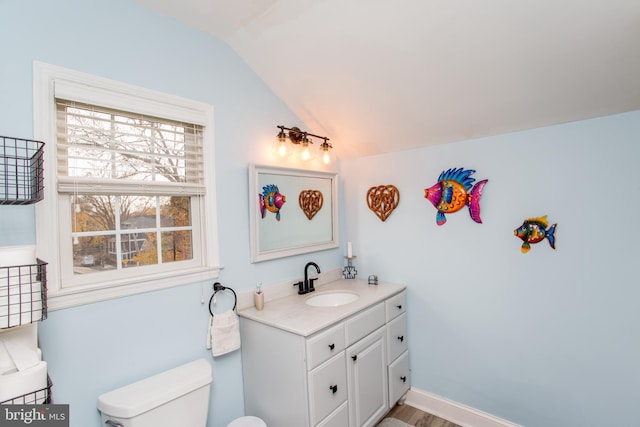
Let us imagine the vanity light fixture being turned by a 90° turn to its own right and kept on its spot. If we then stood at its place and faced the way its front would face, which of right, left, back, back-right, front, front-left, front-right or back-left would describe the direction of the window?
front

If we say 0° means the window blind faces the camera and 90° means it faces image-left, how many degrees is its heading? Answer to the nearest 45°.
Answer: approximately 315°

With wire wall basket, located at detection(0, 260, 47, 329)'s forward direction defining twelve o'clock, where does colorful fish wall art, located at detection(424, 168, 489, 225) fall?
The colorful fish wall art is roughly at 11 o'clock from the wire wall basket.

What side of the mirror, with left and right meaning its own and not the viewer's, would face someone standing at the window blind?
right

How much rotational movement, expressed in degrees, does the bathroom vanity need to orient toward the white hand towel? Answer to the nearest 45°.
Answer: approximately 135° to its right

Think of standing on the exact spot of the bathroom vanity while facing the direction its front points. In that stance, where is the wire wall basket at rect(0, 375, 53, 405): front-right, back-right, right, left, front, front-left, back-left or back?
right
